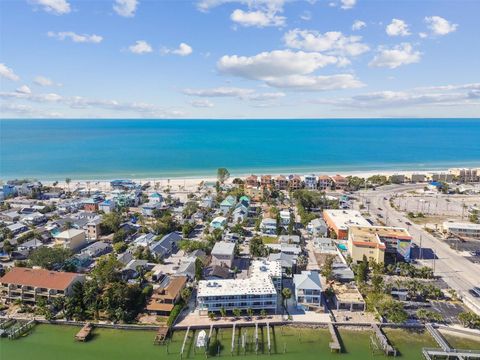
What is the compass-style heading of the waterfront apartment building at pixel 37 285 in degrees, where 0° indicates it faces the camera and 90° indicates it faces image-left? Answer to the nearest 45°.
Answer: approximately 0°

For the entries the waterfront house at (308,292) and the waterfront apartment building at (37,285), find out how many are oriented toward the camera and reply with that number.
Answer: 2

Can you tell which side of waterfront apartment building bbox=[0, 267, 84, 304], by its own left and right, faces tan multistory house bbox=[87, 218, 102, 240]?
back

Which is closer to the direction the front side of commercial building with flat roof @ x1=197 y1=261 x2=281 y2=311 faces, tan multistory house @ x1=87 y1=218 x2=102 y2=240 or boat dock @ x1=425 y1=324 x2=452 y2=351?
the boat dock

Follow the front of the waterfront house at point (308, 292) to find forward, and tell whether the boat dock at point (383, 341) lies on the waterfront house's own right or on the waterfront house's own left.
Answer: on the waterfront house's own left

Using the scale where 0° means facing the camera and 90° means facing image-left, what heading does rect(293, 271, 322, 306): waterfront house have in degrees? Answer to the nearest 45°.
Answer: approximately 0°

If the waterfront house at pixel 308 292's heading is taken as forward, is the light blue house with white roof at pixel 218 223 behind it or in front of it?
behind

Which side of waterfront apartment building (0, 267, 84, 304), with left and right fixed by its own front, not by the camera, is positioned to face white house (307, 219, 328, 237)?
left
